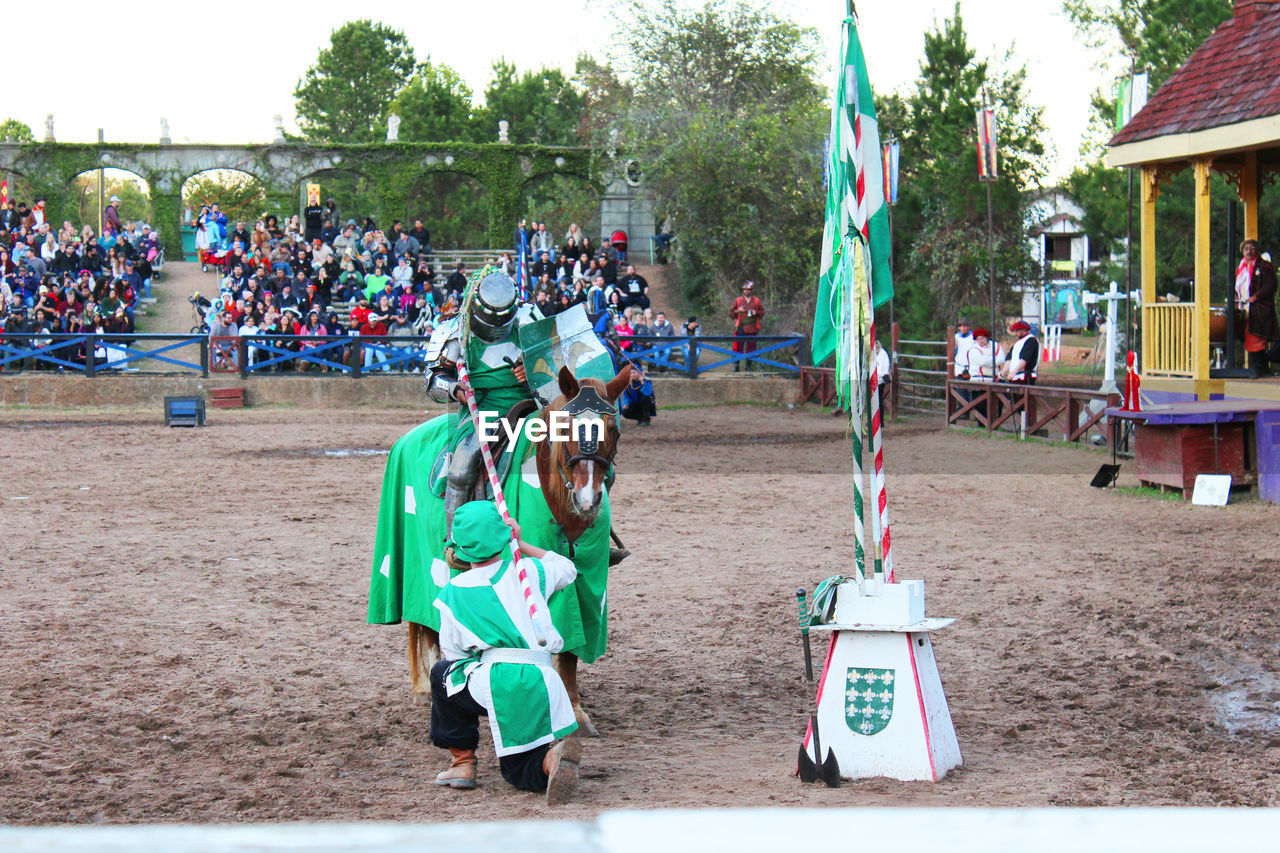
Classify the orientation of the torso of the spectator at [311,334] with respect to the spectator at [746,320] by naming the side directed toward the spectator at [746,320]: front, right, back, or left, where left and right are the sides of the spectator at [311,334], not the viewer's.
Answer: left

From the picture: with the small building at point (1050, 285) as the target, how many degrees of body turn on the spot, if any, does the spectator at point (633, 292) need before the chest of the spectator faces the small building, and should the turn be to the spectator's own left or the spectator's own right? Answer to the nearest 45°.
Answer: approximately 135° to the spectator's own left

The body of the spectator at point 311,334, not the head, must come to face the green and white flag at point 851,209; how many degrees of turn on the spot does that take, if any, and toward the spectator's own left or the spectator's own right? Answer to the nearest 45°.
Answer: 0° — they already face it

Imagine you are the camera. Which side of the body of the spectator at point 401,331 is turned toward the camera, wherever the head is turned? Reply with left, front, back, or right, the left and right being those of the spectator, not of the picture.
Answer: front

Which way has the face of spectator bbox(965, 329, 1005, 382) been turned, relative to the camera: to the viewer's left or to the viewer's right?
to the viewer's left

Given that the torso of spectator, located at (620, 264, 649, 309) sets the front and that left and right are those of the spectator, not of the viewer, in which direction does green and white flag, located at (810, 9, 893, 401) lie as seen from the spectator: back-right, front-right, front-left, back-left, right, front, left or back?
front

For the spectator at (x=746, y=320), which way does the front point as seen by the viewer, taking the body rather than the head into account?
toward the camera

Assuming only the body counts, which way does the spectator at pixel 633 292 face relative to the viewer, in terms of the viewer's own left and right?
facing the viewer

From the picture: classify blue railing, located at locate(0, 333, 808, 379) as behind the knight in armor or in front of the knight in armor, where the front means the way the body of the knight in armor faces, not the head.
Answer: behind

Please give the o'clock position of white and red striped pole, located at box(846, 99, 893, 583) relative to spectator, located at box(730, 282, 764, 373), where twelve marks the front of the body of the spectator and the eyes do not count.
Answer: The white and red striped pole is roughly at 12 o'clock from the spectator.

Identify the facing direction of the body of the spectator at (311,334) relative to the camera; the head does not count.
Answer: toward the camera

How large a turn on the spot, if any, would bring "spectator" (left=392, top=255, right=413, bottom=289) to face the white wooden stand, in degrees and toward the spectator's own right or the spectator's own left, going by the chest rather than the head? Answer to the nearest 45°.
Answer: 0° — they already face it

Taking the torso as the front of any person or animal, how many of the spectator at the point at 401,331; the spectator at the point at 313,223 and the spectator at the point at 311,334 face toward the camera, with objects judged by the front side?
3

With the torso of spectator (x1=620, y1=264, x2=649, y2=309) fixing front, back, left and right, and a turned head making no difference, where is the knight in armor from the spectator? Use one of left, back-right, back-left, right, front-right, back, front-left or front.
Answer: front

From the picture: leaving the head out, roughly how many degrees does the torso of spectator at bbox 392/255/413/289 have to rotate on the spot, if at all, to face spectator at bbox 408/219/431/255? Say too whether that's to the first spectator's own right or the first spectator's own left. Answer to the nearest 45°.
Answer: approximately 180°

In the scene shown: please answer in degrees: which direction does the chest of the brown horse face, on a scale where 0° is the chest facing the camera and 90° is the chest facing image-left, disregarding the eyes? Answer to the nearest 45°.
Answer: approximately 315°
